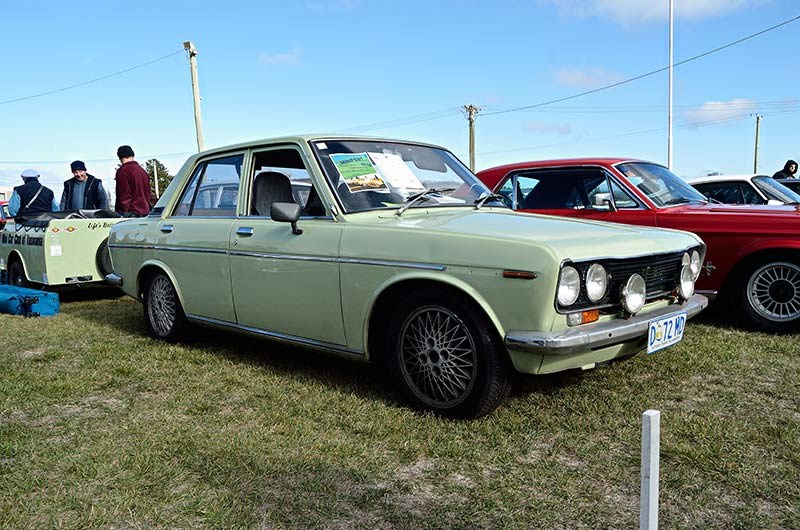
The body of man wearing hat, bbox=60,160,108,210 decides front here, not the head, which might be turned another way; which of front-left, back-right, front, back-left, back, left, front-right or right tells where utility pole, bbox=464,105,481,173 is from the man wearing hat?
back-left

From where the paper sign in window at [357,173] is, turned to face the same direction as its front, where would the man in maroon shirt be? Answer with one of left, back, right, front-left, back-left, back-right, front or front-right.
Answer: back

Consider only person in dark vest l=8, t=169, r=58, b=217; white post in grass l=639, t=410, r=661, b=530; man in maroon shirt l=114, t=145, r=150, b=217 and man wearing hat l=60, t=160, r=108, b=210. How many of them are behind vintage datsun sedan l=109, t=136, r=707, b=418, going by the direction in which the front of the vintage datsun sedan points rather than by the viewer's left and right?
3

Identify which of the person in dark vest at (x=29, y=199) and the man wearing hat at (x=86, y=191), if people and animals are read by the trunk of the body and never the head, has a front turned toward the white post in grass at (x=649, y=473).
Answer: the man wearing hat

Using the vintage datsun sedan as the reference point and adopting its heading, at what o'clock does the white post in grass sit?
The white post in grass is roughly at 1 o'clock from the vintage datsun sedan.

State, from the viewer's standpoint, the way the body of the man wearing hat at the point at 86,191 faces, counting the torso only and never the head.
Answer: toward the camera

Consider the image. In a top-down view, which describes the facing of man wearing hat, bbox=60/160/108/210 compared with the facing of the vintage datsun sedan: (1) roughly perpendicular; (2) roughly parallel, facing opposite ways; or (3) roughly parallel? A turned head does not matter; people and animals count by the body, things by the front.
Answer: roughly parallel

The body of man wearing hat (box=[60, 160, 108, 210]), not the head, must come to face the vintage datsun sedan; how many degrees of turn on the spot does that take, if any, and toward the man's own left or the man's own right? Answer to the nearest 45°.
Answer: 0° — they already face it

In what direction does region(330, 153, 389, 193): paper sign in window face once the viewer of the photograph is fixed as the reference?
facing the viewer and to the right of the viewer

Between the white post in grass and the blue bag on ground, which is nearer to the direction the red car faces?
the white post in grass

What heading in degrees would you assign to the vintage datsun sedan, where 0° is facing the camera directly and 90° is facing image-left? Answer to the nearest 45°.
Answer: approximately 315°
